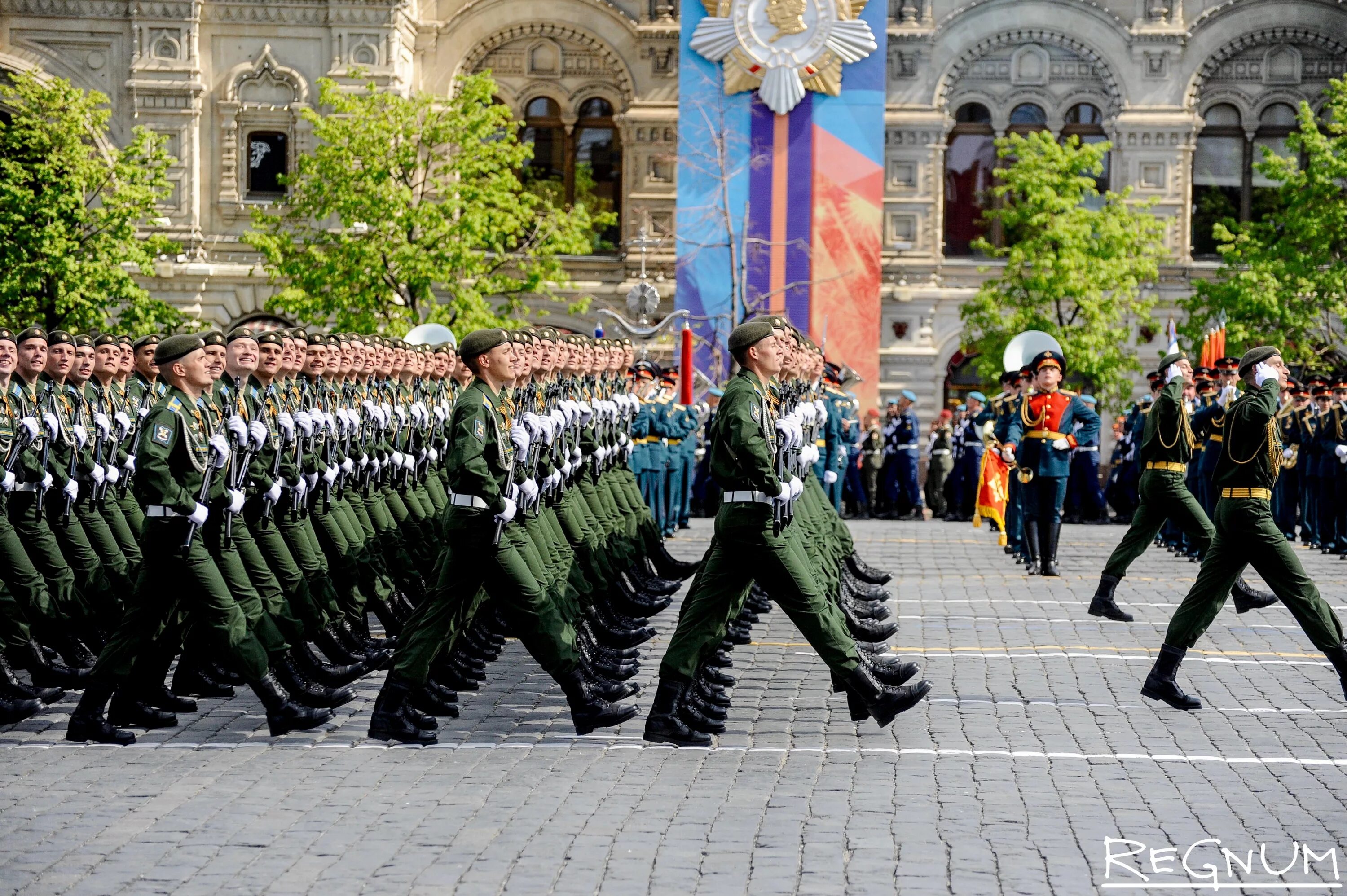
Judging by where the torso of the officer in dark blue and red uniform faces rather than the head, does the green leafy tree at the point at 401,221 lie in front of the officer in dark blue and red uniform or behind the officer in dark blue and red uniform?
behind

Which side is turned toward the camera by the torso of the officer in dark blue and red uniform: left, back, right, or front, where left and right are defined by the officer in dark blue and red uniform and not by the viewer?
front

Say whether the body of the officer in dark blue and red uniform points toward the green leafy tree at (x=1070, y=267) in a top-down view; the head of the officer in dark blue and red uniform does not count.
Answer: no

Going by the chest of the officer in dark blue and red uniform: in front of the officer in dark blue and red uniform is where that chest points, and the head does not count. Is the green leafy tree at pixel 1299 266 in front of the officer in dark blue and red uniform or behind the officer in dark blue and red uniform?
behind

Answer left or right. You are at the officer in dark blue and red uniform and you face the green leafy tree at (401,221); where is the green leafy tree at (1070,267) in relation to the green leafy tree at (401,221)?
right

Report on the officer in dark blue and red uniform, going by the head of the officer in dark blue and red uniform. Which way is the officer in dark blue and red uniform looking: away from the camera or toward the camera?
toward the camera
